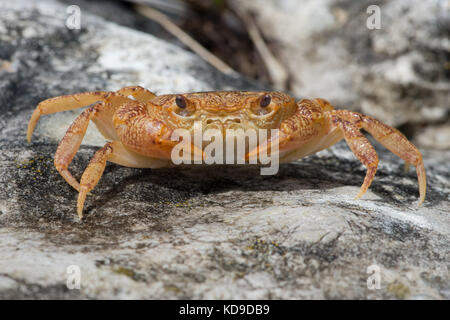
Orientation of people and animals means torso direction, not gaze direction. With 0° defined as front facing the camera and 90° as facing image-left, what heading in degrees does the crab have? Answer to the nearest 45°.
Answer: approximately 0°
